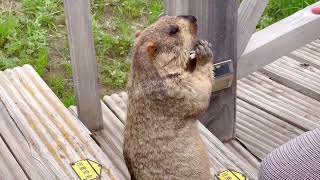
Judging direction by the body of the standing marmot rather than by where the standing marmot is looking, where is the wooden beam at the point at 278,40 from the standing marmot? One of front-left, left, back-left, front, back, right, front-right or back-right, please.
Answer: front-left

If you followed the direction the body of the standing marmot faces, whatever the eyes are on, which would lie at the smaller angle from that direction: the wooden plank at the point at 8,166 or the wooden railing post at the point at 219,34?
the wooden railing post

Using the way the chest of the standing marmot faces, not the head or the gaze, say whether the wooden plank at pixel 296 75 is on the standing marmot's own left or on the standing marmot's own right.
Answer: on the standing marmot's own left

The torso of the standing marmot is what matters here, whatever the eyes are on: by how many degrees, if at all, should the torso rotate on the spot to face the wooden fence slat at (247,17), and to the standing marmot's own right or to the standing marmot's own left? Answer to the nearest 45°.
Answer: approximately 45° to the standing marmot's own left

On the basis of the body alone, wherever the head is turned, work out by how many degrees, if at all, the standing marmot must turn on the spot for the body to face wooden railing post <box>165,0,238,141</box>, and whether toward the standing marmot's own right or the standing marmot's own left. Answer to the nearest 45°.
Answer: approximately 45° to the standing marmot's own left

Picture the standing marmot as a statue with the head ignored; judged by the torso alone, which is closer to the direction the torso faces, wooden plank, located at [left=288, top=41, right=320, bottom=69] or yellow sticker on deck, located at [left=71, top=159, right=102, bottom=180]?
the wooden plank

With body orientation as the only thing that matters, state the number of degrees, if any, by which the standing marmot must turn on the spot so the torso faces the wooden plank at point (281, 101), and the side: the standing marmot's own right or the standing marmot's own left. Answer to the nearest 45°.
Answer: approximately 45° to the standing marmot's own left

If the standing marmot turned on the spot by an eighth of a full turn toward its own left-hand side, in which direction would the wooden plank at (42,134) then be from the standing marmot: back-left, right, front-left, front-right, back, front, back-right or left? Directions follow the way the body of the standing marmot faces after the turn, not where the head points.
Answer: left

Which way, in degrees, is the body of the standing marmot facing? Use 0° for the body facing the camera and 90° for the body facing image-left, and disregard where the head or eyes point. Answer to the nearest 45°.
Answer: approximately 270°
